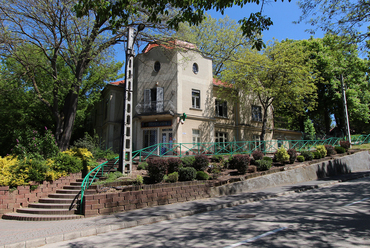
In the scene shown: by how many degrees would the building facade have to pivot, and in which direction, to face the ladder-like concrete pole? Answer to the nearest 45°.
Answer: approximately 45° to its left

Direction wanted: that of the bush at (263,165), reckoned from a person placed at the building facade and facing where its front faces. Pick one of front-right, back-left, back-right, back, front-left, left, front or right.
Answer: left

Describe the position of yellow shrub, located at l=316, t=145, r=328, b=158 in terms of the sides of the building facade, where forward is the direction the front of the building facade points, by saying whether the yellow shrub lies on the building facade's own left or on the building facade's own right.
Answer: on the building facade's own left

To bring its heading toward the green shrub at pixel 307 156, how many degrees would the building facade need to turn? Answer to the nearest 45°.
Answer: approximately 135° to its left

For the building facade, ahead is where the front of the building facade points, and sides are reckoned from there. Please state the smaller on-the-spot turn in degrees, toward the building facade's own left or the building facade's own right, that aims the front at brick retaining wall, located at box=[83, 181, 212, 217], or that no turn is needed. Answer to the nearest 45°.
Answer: approximately 45° to the building facade's own left

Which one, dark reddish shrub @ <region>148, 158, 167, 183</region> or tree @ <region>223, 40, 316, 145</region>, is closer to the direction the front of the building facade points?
the dark reddish shrub

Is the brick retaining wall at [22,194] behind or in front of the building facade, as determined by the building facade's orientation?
in front

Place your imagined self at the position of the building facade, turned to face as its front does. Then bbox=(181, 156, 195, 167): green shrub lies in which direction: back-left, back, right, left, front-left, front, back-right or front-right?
front-left

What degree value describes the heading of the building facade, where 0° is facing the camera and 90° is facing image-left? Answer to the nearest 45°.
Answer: approximately 45°

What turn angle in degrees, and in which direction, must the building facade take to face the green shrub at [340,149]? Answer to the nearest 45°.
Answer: approximately 135° to its left

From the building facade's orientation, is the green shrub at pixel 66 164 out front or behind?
out front

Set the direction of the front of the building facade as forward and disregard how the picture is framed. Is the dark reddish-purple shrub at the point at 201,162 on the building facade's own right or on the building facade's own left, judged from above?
on the building facade's own left
